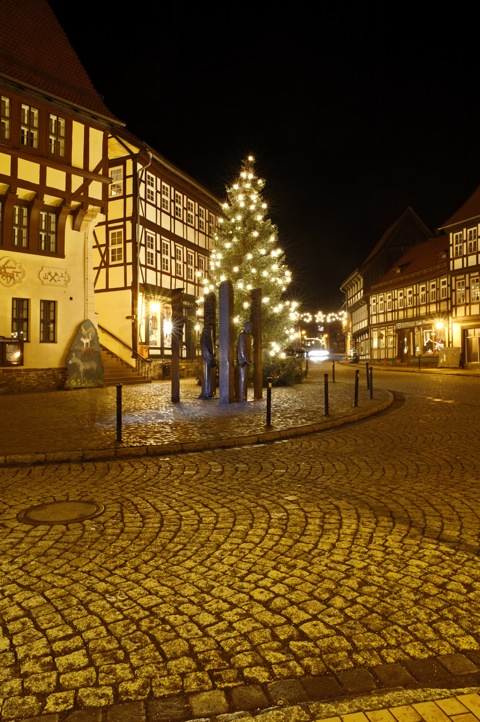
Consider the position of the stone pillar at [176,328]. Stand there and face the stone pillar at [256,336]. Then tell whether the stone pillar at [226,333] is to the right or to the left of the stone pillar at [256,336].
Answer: right

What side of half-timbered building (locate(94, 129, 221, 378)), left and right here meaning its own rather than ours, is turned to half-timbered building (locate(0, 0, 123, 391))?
right

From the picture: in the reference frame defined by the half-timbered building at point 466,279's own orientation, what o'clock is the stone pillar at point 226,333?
The stone pillar is roughly at 11 o'clock from the half-timbered building.

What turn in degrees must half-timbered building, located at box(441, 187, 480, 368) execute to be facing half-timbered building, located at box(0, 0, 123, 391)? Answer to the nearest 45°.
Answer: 0° — it already faces it

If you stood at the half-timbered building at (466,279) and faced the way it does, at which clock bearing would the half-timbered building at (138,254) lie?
the half-timbered building at (138,254) is roughly at 12 o'clock from the half-timbered building at (466,279).

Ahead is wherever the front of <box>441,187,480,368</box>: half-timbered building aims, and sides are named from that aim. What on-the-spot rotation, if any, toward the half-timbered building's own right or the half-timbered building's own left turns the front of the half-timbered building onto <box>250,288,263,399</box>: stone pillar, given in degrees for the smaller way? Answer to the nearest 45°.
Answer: approximately 45° to the half-timbered building's own left

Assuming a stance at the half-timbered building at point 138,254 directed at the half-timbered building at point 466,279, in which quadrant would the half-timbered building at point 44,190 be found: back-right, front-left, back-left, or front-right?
back-right

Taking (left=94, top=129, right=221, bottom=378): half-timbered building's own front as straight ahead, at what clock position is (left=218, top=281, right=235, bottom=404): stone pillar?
The stone pillar is roughly at 1 o'clock from the half-timbered building.

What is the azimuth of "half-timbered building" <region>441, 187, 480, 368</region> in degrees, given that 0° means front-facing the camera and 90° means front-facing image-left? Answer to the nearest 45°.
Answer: approximately 45°

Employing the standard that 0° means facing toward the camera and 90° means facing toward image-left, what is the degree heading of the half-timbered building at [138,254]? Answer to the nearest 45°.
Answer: approximately 315°
